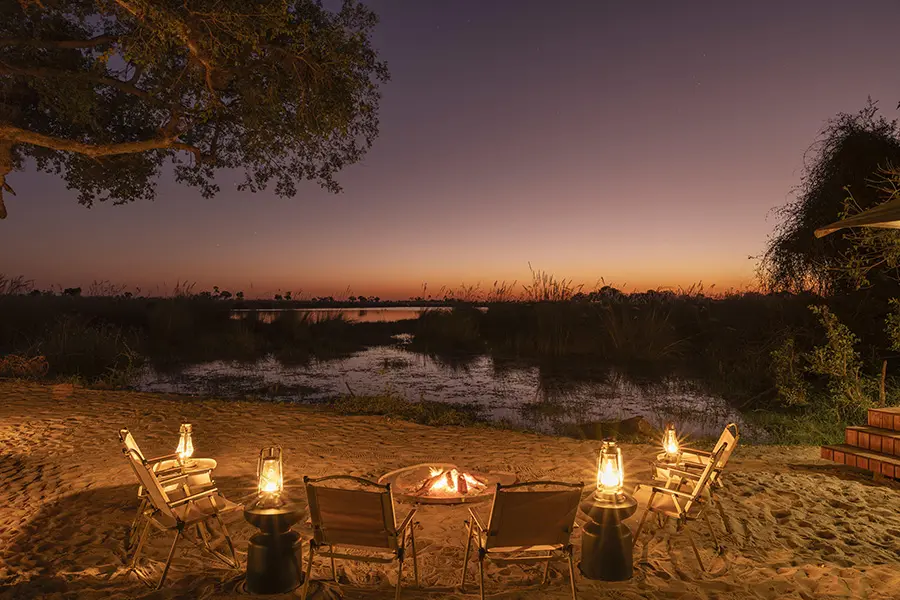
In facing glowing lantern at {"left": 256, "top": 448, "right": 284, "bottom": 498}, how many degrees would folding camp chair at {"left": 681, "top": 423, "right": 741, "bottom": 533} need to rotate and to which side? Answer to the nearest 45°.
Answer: approximately 45° to its left

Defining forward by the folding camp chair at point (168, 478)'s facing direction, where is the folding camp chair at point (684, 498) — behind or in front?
in front

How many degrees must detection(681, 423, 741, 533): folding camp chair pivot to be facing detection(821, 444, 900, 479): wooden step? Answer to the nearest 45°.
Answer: approximately 135° to its right

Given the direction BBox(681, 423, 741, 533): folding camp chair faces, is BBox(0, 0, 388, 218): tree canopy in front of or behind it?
in front

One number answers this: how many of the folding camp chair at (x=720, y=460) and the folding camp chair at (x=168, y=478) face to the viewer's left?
1

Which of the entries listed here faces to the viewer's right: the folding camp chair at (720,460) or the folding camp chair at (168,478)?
the folding camp chair at (168,478)

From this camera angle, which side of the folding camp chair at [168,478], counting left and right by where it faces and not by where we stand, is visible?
right

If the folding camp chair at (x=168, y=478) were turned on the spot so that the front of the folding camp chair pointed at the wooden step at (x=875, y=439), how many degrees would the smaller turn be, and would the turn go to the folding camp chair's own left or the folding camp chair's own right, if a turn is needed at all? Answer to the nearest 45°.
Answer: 0° — it already faces it

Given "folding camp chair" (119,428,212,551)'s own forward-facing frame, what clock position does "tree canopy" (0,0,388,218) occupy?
The tree canopy is roughly at 9 o'clock from the folding camp chair.

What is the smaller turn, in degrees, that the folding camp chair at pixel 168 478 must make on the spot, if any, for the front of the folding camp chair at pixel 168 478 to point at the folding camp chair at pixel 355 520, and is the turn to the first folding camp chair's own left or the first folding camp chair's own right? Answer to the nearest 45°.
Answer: approximately 45° to the first folding camp chair's own right

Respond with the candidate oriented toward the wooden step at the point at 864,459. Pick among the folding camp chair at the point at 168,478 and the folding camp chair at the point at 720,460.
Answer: the folding camp chair at the point at 168,478

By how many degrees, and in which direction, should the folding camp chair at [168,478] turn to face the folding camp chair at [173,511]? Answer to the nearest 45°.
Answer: approximately 90° to its right

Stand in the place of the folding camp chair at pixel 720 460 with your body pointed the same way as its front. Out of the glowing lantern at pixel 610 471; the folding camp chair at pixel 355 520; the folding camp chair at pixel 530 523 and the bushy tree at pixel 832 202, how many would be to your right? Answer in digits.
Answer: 1

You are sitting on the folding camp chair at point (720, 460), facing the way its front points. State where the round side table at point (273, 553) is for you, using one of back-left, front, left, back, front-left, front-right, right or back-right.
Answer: front-left

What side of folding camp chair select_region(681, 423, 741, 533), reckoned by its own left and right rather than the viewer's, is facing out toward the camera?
left
